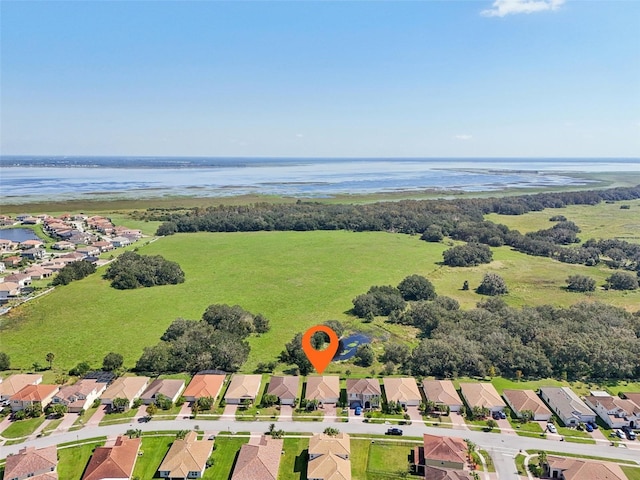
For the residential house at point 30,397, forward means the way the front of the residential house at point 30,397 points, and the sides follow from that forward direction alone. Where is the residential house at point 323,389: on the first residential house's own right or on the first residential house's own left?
on the first residential house's own left

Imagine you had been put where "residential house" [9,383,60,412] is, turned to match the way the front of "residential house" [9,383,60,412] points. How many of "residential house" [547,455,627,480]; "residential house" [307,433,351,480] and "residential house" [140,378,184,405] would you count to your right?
0

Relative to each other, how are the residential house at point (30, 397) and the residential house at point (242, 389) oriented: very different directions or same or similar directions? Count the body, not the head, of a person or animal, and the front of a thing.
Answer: same or similar directions

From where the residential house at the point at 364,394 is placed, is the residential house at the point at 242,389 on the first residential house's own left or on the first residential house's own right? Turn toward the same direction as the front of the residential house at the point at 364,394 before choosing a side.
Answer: on the first residential house's own right

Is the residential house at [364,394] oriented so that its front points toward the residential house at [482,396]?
no

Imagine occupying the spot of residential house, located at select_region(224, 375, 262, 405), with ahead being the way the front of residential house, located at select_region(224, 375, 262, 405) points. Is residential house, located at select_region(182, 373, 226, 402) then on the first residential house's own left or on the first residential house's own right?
on the first residential house's own right

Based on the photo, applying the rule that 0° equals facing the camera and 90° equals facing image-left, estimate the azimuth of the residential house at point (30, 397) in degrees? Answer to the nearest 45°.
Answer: approximately 0°

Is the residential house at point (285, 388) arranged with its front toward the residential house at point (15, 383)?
no

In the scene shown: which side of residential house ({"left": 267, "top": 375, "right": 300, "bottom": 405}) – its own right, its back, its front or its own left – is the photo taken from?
front

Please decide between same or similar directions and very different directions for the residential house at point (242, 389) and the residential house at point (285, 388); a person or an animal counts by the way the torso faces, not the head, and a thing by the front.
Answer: same or similar directions

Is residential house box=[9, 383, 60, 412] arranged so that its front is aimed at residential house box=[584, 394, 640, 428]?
no

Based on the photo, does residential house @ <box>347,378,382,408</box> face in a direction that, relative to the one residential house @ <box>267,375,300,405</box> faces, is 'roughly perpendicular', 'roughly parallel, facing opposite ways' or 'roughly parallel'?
roughly parallel

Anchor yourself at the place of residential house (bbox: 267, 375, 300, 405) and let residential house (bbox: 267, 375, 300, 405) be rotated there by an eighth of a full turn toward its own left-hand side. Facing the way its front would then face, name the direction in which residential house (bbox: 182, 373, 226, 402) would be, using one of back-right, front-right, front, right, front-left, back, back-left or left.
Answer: back-right

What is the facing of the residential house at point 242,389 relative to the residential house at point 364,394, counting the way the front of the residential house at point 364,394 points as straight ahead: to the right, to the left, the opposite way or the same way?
the same way

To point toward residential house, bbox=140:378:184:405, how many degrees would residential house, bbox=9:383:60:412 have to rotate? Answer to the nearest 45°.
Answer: approximately 45° to its left

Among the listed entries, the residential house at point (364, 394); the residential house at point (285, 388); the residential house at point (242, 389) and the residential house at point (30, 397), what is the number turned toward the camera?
4

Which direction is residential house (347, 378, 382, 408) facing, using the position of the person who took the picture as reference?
facing the viewer

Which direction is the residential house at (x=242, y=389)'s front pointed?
toward the camera

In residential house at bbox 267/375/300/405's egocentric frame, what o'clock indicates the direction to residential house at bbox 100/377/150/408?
residential house at bbox 100/377/150/408 is roughly at 3 o'clock from residential house at bbox 267/375/300/405.

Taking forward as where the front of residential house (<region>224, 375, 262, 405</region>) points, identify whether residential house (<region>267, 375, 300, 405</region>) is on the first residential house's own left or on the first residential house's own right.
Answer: on the first residential house's own left
